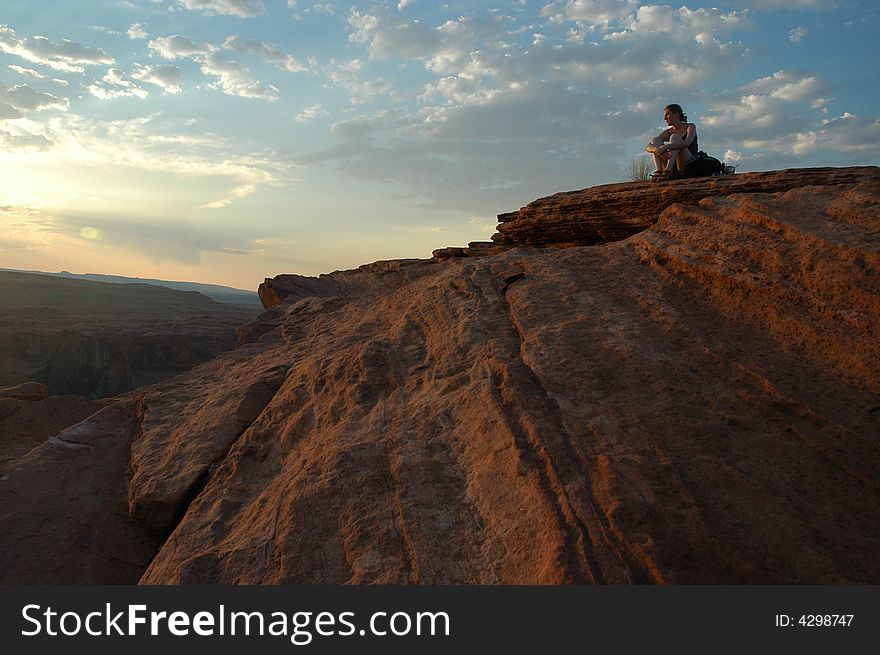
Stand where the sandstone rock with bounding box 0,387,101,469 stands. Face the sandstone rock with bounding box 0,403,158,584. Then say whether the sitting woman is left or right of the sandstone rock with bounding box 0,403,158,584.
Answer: left

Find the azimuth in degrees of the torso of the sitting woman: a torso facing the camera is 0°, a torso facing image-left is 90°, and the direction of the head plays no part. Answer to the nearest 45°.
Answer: approximately 45°

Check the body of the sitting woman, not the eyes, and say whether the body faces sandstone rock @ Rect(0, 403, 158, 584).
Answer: yes

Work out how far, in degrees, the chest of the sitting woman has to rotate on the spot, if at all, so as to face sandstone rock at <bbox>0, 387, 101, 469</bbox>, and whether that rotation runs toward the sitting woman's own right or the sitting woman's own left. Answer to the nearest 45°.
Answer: approximately 45° to the sitting woman's own right

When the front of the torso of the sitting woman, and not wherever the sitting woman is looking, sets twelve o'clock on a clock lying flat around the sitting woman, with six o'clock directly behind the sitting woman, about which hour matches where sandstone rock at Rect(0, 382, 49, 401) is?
The sandstone rock is roughly at 1 o'clock from the sitting woman.

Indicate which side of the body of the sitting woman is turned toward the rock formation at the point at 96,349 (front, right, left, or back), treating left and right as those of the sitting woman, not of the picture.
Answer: right
